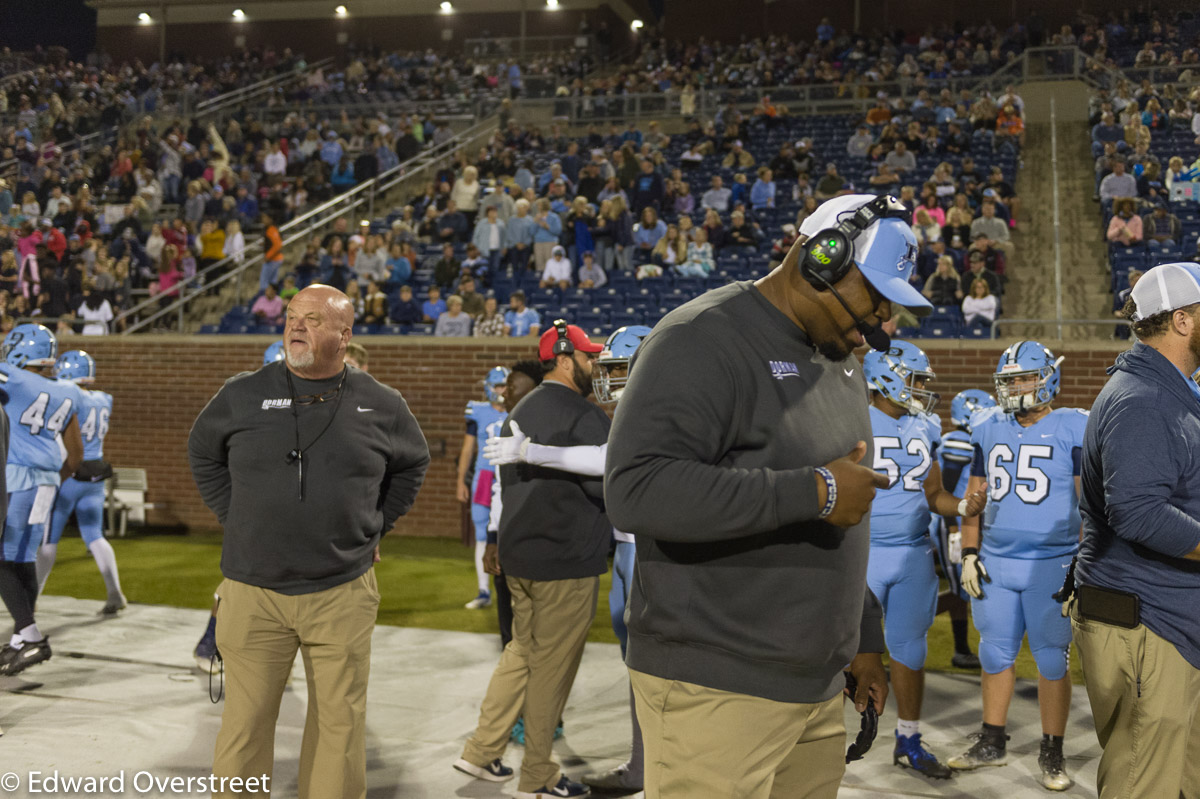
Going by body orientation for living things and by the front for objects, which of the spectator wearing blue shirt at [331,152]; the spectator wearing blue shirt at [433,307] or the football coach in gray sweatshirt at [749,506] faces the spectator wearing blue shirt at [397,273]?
the spectator wearing blue shirt at [331,152]

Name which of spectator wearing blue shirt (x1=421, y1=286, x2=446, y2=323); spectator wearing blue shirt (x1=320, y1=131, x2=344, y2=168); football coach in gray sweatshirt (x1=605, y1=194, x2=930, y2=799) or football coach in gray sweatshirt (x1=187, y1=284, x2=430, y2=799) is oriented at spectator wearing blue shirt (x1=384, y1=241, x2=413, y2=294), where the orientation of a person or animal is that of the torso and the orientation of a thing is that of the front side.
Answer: spectator wearing blue shirt (x1=320, y1=131, x2=344, y2=168)

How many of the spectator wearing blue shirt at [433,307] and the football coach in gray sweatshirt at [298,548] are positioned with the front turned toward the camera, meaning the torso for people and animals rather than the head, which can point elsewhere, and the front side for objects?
2

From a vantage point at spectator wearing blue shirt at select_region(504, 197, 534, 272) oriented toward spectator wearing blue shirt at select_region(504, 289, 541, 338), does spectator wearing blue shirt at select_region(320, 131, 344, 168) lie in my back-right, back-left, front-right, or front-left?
back-right

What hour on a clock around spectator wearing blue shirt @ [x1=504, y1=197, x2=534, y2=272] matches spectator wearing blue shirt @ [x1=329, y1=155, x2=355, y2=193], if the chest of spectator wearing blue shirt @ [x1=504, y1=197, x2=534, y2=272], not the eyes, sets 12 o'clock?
spectator wearing blue shirt @ [x1=329, y1=155, x2=355, y2=193] is roughly at 5 o'clock from spectator wearing blue shirt @ [x1=504, y1=197, x2=534, y2=272].

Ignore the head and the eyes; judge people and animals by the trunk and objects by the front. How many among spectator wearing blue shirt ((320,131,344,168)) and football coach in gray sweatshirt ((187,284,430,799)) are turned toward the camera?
2

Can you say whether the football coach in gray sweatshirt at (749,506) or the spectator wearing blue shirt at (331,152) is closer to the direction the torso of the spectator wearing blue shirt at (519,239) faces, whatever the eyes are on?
the football coach in gray sweatshirt

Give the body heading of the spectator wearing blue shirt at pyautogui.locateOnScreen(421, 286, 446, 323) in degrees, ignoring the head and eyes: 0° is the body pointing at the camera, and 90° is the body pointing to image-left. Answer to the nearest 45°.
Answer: approximately 0°

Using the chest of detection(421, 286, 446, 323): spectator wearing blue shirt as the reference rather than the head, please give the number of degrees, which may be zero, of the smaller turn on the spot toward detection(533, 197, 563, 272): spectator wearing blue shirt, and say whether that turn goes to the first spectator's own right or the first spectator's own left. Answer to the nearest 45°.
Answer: approximately 135° to the first spectator's own left

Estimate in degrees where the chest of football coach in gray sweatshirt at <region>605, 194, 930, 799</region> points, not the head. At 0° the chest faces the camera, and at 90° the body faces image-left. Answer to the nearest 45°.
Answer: approximately 315°

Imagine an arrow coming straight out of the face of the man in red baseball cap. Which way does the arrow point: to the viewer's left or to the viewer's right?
to the viewer's right

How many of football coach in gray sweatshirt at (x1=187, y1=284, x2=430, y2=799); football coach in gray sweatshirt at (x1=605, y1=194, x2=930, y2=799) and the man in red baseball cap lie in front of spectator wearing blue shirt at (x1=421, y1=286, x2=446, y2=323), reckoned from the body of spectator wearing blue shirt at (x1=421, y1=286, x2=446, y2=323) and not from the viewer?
3

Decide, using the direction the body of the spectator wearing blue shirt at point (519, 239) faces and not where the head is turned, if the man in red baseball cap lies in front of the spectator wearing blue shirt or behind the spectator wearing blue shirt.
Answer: in front

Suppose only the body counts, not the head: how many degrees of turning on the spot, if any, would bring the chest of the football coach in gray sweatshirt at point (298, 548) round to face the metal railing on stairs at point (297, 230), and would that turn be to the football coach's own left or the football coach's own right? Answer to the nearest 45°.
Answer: approximately 180°
